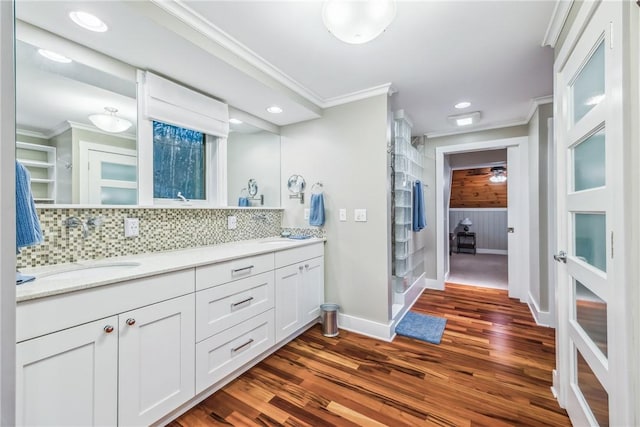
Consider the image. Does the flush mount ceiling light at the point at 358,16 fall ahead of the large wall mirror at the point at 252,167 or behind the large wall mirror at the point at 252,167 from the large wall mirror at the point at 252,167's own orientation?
ahead

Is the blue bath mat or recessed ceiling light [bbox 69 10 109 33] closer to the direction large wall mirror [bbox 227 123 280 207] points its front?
the blue bath mat

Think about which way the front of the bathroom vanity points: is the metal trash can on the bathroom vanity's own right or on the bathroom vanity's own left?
on the bathroom vanity's own left

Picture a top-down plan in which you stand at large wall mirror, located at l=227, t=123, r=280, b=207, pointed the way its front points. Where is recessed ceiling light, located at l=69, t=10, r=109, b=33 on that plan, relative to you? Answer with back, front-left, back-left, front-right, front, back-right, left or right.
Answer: right

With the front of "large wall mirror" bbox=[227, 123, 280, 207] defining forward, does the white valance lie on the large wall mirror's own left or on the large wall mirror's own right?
on the large wall mirror's own right

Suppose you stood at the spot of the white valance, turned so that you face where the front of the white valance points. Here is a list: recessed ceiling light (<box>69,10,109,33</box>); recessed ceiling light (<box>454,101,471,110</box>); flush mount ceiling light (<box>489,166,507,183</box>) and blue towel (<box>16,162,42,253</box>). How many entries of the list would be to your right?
2

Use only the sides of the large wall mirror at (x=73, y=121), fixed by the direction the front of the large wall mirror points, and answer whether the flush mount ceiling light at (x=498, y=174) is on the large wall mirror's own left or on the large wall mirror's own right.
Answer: on the large wall mirror's own left
